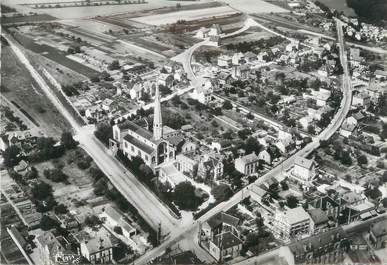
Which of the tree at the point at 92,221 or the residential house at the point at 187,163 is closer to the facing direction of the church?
the residential house

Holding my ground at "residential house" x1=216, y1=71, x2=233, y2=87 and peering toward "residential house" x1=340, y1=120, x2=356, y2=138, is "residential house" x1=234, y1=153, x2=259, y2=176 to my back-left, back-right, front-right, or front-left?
front-right

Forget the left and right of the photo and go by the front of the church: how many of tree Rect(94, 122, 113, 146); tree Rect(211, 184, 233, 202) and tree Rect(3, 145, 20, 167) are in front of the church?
1

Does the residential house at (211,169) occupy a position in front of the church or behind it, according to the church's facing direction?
in front

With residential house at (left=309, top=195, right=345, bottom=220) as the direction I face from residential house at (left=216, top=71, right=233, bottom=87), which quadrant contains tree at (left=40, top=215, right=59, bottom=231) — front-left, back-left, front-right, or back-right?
front-right

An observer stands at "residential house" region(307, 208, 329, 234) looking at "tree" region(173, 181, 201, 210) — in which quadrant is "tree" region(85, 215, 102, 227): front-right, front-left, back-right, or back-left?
front-left

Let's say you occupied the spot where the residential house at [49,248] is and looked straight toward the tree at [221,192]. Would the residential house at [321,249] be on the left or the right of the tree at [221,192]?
right
